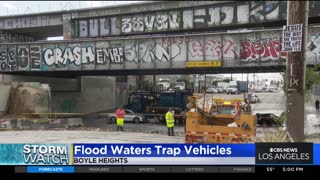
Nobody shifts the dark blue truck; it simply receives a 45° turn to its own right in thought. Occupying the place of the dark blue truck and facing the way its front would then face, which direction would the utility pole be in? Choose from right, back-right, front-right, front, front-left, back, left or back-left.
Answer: back-left

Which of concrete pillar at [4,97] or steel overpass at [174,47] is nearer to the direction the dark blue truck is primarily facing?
the concrete pillar

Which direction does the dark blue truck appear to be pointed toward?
to the viewer's left

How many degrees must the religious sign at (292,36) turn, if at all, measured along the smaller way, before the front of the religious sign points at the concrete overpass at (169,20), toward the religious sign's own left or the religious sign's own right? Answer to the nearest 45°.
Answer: approximately 180°

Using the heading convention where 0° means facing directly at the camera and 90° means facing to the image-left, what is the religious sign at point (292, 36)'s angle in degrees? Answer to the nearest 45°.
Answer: approximately 0°

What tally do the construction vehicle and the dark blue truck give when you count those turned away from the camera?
1

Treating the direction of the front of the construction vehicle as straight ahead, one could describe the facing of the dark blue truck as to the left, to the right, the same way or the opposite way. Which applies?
to the left

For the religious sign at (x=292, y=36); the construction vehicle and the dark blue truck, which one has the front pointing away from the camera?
the construction vehicle

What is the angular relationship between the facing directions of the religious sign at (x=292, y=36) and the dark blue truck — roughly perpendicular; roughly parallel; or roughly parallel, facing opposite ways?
roughly perpendicular

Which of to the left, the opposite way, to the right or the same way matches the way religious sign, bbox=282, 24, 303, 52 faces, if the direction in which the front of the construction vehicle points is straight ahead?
the opposite way

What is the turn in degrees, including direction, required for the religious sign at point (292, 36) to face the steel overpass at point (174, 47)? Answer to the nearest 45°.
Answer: approximately 180°
